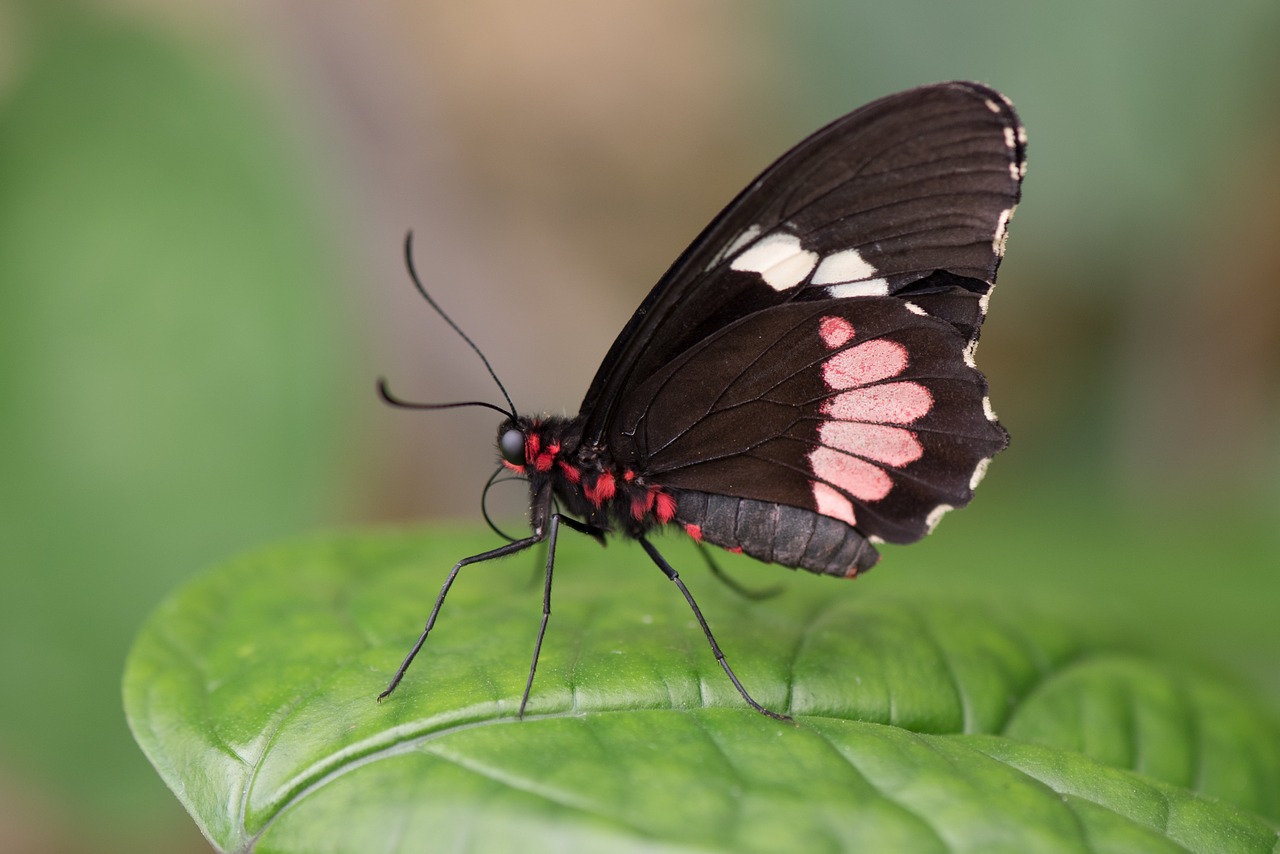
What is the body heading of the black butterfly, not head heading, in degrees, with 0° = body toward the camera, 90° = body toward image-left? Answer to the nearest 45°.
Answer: approximately 90°
